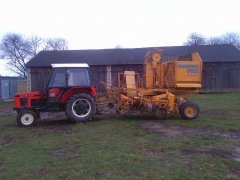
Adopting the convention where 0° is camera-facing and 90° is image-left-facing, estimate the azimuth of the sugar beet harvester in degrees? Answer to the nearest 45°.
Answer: approximately 90°

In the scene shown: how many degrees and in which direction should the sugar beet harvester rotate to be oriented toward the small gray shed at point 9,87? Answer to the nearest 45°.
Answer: approximately 45° to its right

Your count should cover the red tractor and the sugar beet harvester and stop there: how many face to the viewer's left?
2

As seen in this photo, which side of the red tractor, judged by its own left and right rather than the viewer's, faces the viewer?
left

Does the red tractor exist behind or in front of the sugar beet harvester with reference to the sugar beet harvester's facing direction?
in front

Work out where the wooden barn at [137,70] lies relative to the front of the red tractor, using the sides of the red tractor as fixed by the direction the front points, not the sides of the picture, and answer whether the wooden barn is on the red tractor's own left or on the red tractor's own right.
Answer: on the red tractor's own right

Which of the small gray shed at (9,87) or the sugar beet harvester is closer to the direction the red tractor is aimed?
the small gray shed

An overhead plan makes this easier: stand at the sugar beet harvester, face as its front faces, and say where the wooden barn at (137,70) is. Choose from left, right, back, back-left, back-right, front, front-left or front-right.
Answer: right

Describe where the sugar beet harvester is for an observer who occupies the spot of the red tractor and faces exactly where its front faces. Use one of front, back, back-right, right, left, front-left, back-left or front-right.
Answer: back

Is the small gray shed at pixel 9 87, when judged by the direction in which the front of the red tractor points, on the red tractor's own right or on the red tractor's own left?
on the red tractor's own right

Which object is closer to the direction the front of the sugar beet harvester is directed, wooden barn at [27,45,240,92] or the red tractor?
the red tractor
